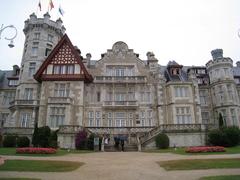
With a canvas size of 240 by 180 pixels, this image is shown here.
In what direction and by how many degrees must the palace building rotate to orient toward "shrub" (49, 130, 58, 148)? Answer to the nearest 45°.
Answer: approximately 45° to its right

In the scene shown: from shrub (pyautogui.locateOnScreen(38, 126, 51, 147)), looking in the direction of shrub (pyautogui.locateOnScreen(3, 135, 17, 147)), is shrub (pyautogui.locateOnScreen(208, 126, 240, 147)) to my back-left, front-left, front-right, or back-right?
back-right

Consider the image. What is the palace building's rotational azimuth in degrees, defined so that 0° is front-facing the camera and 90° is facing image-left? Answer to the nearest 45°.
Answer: approximately 0°

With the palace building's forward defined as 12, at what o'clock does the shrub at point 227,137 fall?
The shrub is roughly at 10 o'clock from the palace building.

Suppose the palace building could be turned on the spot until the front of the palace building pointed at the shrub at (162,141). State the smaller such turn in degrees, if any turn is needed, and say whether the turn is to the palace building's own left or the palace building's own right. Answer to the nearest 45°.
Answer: approximately 45° to the palace building's own left

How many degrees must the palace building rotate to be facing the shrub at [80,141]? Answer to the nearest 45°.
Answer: approximately 45° to its right

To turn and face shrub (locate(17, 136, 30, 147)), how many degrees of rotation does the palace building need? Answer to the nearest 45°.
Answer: approximately 45° to its right

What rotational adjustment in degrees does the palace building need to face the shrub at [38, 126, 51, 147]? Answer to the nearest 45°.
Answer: approximately 45° to its right

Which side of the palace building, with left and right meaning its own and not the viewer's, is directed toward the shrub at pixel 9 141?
right
